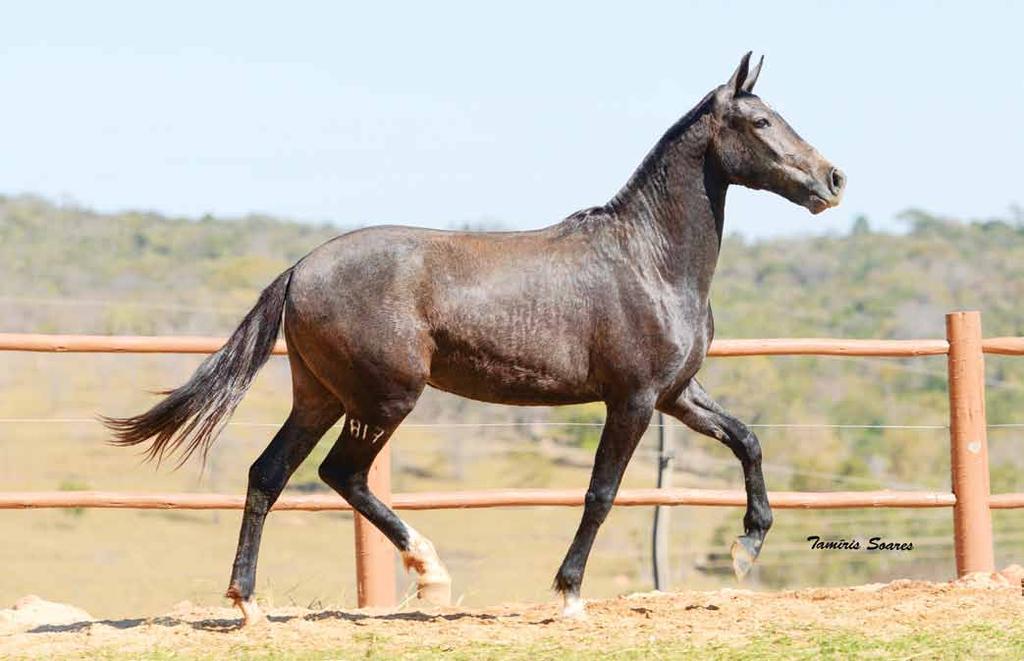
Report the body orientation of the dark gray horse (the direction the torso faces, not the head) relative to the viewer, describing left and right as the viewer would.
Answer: facing to the right of the viewer
